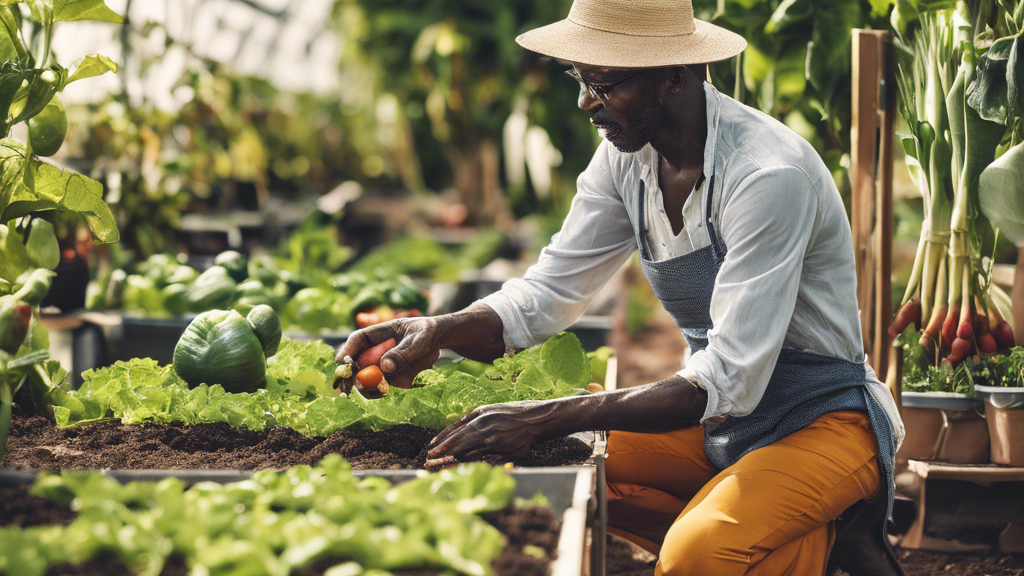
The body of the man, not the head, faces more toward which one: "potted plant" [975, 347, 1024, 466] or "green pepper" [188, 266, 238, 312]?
the green pepper

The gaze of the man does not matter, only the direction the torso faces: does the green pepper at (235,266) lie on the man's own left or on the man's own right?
on the man's own right

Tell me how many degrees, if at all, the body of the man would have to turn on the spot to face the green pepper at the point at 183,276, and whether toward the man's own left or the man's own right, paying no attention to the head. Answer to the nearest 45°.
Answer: approximately 90° to the man's own right

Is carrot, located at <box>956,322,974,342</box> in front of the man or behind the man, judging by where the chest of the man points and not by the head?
behind

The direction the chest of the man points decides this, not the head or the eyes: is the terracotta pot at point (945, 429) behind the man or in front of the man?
behind

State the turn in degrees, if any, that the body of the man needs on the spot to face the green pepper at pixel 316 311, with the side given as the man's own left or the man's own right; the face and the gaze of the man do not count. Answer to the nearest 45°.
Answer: approximately 90° to the man's own right

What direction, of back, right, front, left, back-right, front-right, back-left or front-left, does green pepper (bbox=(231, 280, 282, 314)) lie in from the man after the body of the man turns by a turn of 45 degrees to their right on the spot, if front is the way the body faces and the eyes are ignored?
front-right

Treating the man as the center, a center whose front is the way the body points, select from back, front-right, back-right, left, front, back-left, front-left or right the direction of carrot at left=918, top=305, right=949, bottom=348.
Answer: back

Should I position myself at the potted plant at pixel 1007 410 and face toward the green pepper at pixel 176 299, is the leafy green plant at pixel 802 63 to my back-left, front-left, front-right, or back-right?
front-right

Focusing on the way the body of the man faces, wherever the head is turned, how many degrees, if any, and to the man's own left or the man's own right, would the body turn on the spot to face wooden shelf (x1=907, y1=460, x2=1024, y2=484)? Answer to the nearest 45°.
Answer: approximately 180°

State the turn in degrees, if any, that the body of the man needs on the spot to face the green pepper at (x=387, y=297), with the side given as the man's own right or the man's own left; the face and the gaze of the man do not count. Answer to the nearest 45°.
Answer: approximately 90° to the man's own right

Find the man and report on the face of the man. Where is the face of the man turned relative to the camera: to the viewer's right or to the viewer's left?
to the viewer's left

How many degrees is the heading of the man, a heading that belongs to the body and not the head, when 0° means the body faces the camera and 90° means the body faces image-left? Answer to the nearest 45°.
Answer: approximately 45°
